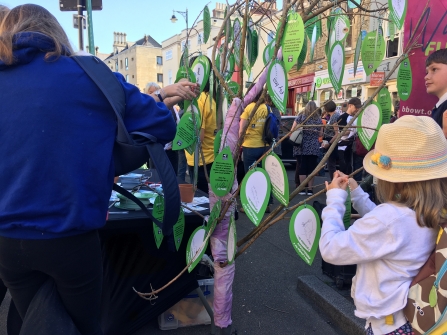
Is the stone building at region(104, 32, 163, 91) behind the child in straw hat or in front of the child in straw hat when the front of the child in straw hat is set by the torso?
in front

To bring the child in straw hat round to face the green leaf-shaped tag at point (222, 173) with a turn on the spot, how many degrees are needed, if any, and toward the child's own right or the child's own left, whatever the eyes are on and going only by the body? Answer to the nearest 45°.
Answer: approximately 45° to the child's own left

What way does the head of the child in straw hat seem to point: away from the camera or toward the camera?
away from the camera

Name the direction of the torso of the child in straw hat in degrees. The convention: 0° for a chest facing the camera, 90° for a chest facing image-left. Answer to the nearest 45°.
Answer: approximately 135°
